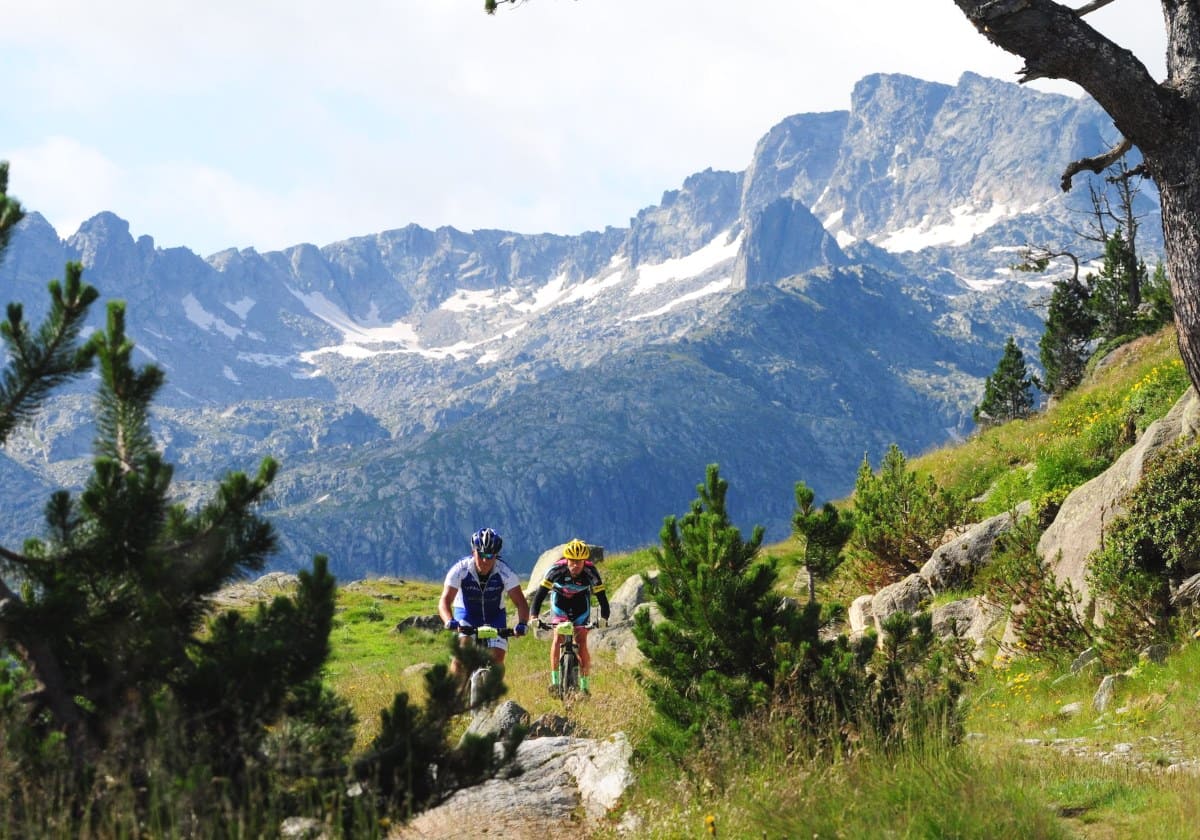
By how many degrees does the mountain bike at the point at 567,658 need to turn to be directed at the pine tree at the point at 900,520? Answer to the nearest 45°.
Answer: approximately 135° to its left

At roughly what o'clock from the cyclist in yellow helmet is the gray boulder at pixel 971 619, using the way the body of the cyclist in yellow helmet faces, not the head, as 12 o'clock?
The gray boulder is roughly at 9 o'clock from the cyclist in yellow helmet.

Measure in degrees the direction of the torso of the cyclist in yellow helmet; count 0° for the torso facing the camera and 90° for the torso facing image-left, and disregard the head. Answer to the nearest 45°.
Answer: approximately 0°

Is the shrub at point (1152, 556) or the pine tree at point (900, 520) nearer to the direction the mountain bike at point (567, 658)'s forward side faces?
the shrub

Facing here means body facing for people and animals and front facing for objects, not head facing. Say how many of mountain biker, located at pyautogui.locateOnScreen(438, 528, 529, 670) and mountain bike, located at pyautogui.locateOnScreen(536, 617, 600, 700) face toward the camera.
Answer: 2

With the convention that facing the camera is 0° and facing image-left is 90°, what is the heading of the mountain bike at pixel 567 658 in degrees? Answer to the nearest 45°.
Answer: approximately 0°

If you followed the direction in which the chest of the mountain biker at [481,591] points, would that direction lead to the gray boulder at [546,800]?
yes

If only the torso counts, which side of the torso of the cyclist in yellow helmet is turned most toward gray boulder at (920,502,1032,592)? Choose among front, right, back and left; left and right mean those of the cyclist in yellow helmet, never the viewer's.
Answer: left

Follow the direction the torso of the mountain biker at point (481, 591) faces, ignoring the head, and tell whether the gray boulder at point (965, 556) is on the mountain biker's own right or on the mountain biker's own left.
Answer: on the mountain biker's own left
